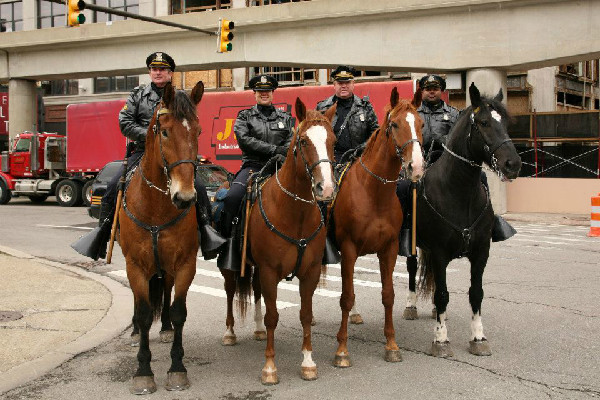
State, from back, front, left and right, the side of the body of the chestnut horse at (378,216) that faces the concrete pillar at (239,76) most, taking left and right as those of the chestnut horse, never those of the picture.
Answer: back

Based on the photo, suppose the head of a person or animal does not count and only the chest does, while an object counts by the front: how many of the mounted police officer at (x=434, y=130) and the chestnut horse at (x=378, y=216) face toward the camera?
2

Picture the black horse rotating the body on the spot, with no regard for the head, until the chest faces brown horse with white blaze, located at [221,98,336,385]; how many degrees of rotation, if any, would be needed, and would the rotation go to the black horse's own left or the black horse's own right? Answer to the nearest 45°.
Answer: approximately 90° to the black horse's own right

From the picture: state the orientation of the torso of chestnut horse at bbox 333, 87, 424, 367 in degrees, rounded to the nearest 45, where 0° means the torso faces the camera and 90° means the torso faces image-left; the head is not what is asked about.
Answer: approximately 0°

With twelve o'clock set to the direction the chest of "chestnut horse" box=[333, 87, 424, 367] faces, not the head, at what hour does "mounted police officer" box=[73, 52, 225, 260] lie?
The mounted police officer is roughly at 3 o'clock from the chestnut horse.

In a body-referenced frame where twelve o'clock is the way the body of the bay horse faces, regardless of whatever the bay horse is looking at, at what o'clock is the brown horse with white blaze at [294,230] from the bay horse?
The brown horse with white blaze is roughly at 9 o'clock from the bay horse.

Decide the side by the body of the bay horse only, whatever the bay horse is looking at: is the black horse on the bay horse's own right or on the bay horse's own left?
on the bay horse's own left
